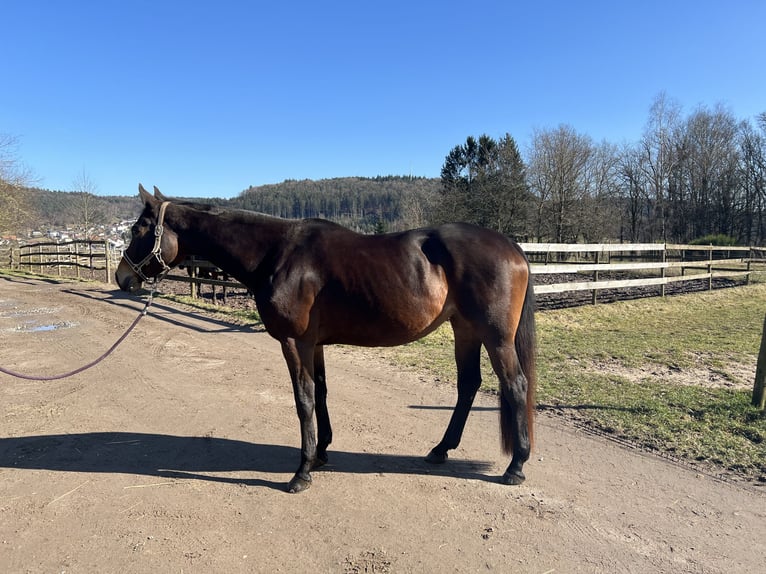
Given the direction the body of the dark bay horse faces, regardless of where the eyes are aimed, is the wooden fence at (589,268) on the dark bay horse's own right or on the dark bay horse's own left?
on the dark bay horse's own right

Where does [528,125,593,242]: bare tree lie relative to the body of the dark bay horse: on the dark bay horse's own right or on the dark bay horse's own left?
on the dark bay horse's own right

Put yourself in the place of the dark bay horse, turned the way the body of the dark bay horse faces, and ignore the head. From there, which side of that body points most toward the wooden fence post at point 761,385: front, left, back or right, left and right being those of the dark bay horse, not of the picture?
back

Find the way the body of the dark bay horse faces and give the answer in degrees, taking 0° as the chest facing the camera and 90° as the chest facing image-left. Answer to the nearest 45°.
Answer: approximately 90°

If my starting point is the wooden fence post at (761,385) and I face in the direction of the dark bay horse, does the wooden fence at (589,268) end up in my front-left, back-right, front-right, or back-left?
back-right

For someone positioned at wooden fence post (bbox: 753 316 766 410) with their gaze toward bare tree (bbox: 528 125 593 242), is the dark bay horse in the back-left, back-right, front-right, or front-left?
back-left
